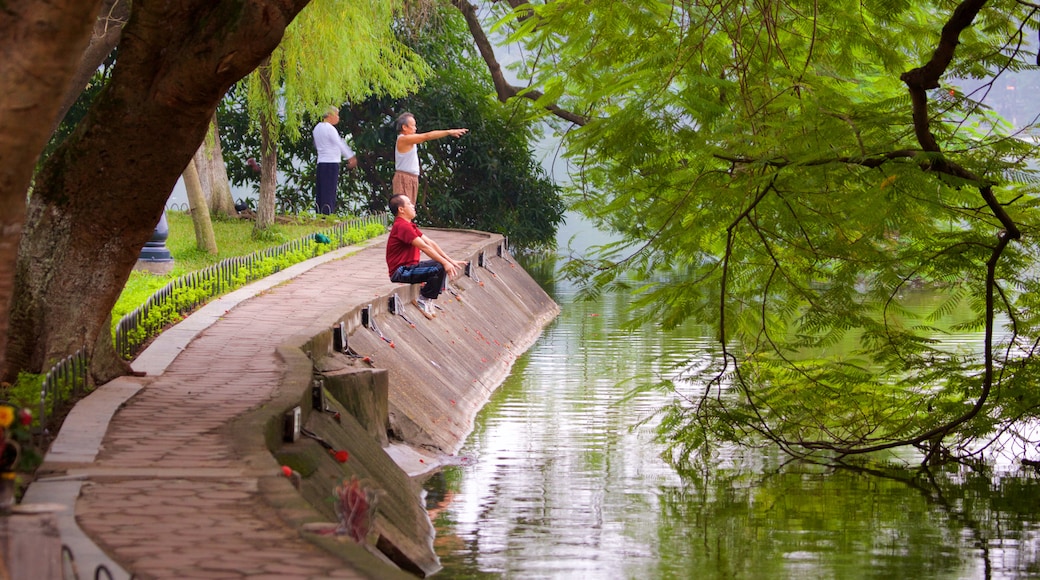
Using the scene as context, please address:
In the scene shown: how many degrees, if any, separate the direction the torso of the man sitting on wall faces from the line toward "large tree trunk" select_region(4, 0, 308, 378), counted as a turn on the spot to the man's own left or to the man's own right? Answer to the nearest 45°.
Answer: approximately 90° to the man's own right

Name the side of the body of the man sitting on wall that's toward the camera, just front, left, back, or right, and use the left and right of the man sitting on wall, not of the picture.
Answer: right

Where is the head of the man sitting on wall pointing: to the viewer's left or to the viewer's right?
to the viewer's right

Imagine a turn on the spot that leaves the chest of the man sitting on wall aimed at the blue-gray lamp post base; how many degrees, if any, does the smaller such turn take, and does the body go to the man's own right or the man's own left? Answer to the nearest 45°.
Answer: approximately 180°

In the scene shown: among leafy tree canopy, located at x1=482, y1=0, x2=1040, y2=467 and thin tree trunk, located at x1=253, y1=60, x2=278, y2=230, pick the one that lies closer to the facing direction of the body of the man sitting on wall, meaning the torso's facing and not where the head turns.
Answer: the leafy tree canopy

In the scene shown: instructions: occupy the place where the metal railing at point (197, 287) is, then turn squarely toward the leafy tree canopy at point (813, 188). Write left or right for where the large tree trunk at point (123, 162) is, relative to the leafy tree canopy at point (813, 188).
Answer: right

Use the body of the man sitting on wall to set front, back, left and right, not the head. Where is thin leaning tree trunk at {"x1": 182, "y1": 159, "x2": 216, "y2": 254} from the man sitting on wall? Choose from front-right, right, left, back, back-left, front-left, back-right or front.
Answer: back-left

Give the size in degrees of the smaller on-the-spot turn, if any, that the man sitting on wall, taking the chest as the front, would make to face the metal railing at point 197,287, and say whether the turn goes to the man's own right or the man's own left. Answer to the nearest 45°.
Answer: approximately 135° to the man's own right

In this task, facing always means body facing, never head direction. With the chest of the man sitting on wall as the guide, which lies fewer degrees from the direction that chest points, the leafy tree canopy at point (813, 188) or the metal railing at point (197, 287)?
the leafy tree canopy
